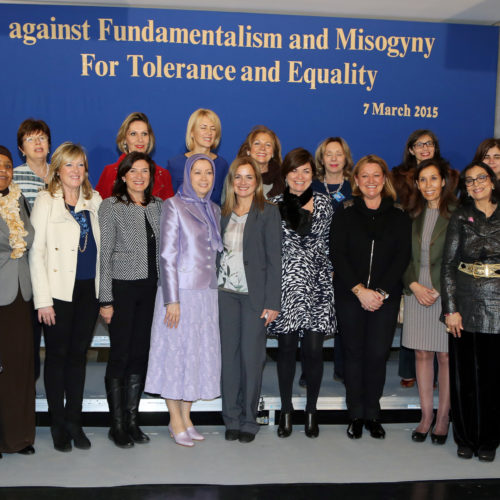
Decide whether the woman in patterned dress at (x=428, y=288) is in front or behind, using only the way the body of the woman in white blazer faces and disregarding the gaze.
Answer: in front

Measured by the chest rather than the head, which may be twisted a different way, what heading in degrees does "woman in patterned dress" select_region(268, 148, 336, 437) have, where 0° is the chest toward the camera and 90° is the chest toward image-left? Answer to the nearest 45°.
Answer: approximately 0°
